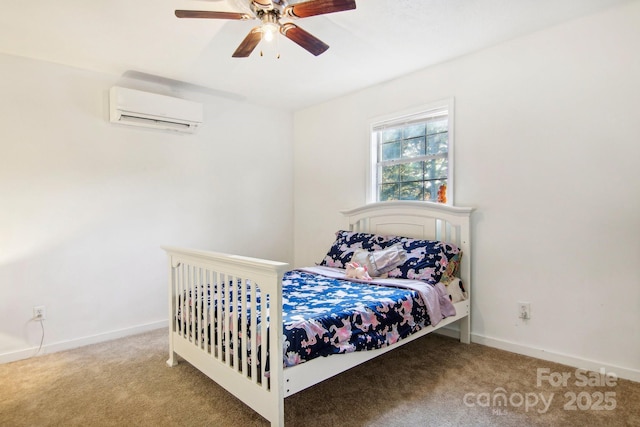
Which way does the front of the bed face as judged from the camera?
facing the viewer and to the left of the viewer

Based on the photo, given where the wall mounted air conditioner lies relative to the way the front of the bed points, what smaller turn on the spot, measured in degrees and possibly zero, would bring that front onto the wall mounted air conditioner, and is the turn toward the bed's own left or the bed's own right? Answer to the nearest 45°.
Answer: approximately 90° to the bed's own right
